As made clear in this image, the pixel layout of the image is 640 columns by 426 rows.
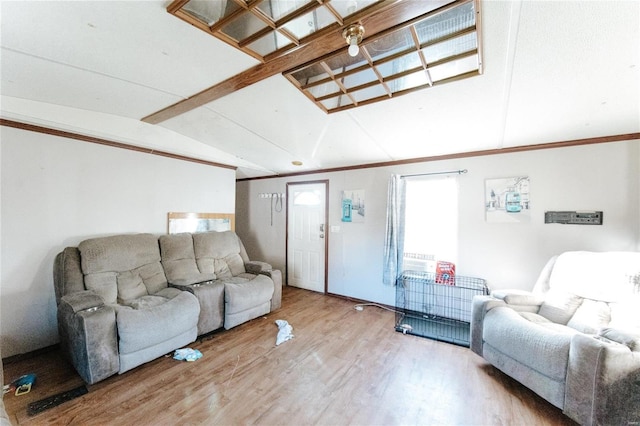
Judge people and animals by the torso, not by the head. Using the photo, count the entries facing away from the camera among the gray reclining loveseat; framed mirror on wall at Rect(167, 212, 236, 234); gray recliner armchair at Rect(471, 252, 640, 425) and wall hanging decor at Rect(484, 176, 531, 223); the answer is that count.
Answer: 0

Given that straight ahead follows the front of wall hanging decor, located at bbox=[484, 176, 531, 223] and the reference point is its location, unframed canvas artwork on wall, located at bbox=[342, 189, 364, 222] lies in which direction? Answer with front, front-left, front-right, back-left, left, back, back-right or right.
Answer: right

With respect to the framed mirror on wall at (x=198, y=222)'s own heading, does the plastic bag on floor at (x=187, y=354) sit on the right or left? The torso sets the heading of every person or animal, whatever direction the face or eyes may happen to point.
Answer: on its right

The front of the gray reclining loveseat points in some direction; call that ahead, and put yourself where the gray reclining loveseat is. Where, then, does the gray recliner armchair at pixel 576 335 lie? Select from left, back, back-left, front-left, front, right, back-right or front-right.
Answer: front

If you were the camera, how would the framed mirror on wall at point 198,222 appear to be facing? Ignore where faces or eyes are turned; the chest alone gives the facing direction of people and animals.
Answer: facing the viewer and to the right of the viewer

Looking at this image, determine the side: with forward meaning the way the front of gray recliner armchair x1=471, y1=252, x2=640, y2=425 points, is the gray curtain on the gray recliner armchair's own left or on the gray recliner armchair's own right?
on the gray recliner armchair's own right

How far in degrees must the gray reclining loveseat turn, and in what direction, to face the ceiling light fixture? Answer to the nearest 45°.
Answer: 0° — it already faces it

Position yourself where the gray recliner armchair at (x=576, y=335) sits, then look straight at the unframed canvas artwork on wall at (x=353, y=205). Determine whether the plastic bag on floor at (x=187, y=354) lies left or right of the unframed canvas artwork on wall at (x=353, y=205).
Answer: left

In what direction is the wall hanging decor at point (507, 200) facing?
toward the camera

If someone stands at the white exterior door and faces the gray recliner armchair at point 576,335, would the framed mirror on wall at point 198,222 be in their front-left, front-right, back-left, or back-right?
back-right

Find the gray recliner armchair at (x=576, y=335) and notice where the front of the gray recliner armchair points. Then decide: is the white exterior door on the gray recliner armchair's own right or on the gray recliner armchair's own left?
on the gray recliner armchair's own right

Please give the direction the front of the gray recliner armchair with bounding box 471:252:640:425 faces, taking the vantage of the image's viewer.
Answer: facing the viewer and to the left of the viewer

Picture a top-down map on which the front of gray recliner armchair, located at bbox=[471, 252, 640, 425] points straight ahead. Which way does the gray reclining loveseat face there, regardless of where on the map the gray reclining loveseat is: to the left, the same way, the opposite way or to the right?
the opposite way

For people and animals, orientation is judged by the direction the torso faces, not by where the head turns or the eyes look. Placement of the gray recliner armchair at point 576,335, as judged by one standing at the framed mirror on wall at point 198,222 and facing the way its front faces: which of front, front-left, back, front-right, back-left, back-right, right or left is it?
front
